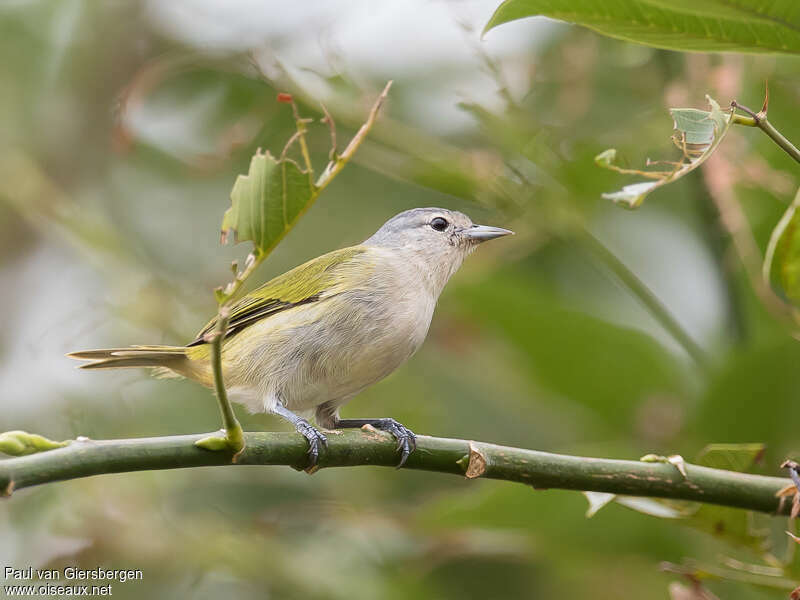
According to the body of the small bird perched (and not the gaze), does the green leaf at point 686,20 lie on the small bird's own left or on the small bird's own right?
on the small bird's own left

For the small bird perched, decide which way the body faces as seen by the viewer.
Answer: to the viewer's right

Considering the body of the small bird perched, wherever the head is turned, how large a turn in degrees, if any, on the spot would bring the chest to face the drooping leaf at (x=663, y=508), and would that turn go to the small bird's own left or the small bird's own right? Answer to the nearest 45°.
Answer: approximately 45° to the small bird's own right

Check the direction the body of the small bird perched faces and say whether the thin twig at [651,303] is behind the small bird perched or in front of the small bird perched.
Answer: in front

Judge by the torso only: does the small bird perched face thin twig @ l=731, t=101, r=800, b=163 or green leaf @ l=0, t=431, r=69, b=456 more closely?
the thin twig
